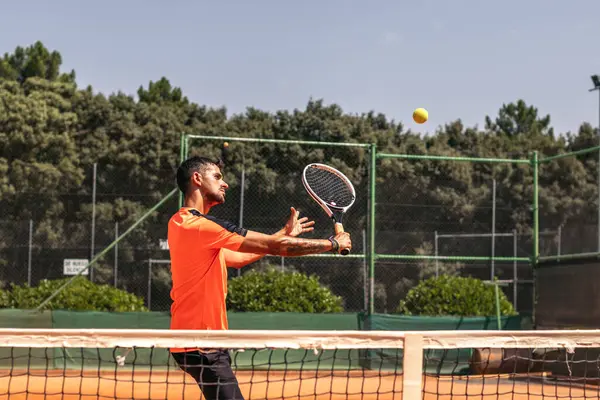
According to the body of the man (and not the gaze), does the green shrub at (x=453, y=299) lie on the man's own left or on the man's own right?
on the man's own left

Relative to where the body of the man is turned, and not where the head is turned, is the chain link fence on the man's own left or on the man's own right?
on the man's own left

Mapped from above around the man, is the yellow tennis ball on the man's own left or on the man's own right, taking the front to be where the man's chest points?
on the man's own left

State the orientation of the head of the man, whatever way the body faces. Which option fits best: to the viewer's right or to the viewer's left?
to the viewer's right

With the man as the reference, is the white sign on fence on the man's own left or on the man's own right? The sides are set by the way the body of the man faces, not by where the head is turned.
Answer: on the man's own left

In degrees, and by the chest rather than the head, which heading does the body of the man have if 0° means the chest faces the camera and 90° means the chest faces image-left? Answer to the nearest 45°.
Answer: approximately 270°

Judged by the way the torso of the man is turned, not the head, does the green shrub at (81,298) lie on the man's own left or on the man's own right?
on the man's own left
